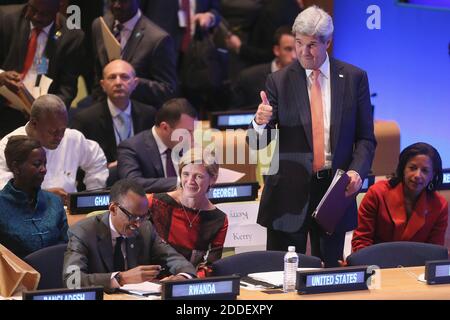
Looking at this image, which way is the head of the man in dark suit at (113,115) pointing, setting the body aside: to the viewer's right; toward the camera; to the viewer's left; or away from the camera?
toward the camera

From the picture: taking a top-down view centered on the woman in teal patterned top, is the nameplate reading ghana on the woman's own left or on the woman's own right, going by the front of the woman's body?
on the woman's own left

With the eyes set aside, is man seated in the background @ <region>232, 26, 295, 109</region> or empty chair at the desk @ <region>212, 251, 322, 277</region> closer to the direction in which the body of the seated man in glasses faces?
the empty chair at the desk

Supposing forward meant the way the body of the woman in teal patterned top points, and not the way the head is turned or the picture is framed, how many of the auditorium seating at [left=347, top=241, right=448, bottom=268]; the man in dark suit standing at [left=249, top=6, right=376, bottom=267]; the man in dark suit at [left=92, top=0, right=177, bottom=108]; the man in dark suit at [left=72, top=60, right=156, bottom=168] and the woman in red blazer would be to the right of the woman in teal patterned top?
0

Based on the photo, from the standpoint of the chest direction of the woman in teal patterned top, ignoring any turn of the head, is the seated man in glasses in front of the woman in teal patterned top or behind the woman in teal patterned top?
in front

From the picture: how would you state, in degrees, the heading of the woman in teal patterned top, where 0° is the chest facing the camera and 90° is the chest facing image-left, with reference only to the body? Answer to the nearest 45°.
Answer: approximately 315°

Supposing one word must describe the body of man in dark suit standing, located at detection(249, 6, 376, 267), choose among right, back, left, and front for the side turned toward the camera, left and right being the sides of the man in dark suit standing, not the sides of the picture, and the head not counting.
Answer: front

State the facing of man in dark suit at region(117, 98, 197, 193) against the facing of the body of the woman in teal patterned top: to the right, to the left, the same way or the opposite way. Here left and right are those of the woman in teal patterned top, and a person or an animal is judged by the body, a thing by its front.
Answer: the same way

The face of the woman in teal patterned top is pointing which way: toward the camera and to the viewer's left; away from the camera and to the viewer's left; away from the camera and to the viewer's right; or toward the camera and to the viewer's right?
toward the camera and to the viewer's right

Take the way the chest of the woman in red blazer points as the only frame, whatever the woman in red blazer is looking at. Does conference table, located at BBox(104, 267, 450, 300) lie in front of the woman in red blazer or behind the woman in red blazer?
in front

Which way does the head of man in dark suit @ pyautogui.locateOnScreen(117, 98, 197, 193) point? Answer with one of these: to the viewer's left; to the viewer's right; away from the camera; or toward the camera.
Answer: to the viewer's right

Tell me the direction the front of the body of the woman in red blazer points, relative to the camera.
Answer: toward the camera

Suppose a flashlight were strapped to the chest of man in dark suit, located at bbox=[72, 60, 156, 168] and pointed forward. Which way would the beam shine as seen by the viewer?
toward the camera
